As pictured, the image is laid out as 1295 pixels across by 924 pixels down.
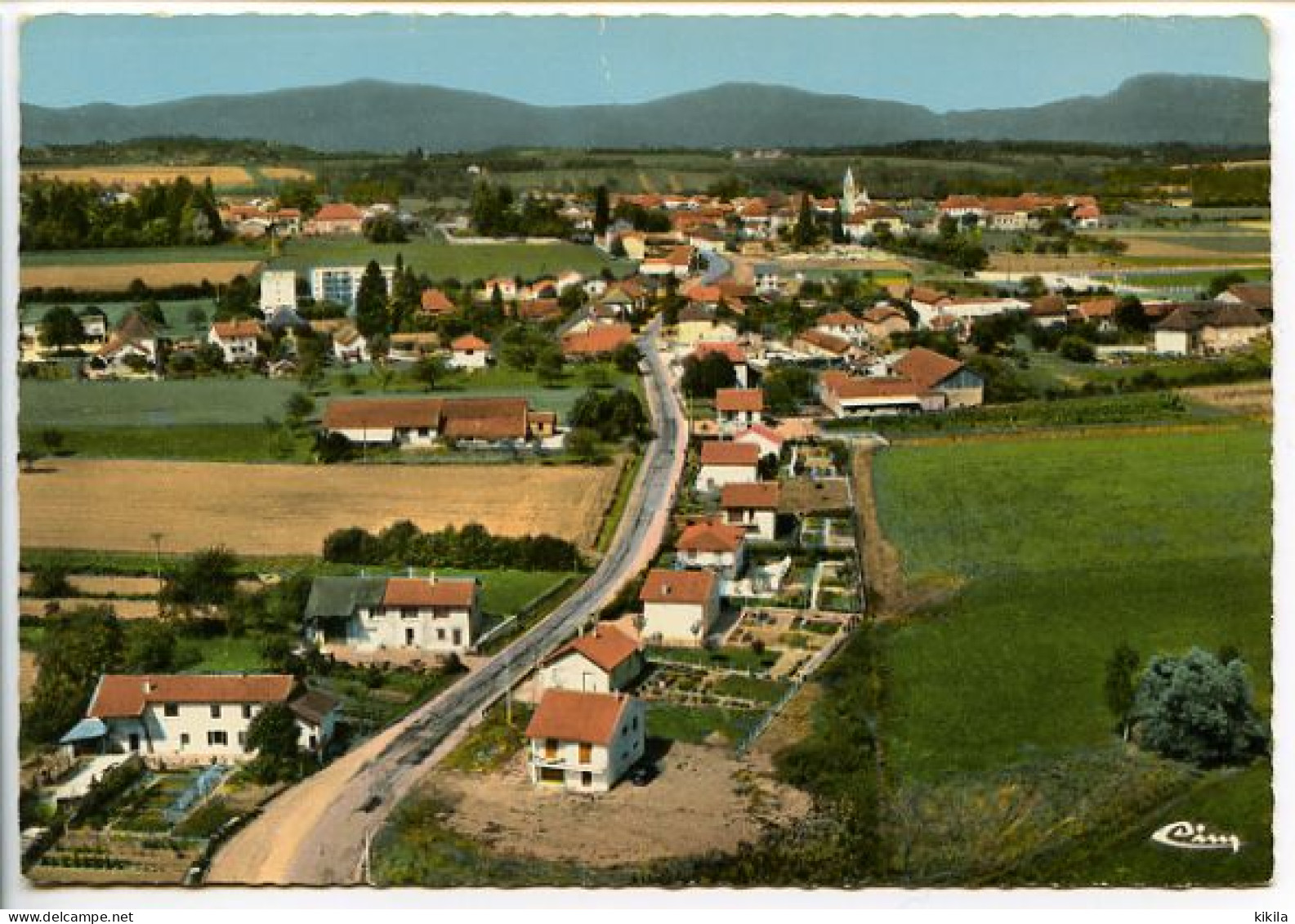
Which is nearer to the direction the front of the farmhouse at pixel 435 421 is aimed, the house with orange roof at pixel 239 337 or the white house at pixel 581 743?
the white house

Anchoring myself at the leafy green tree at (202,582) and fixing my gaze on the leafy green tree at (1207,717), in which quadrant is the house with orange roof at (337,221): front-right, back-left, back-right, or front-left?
back-left

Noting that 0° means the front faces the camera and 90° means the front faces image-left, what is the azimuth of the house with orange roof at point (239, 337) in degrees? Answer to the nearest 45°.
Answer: approximately 0°

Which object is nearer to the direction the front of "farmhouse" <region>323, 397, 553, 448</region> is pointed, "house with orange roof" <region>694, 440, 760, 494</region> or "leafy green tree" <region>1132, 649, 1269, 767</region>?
the leafy green tree

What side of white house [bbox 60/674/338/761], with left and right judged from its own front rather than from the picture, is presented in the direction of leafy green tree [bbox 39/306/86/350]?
back

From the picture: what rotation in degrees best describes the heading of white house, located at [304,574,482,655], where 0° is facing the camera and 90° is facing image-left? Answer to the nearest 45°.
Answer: approximately 0°
